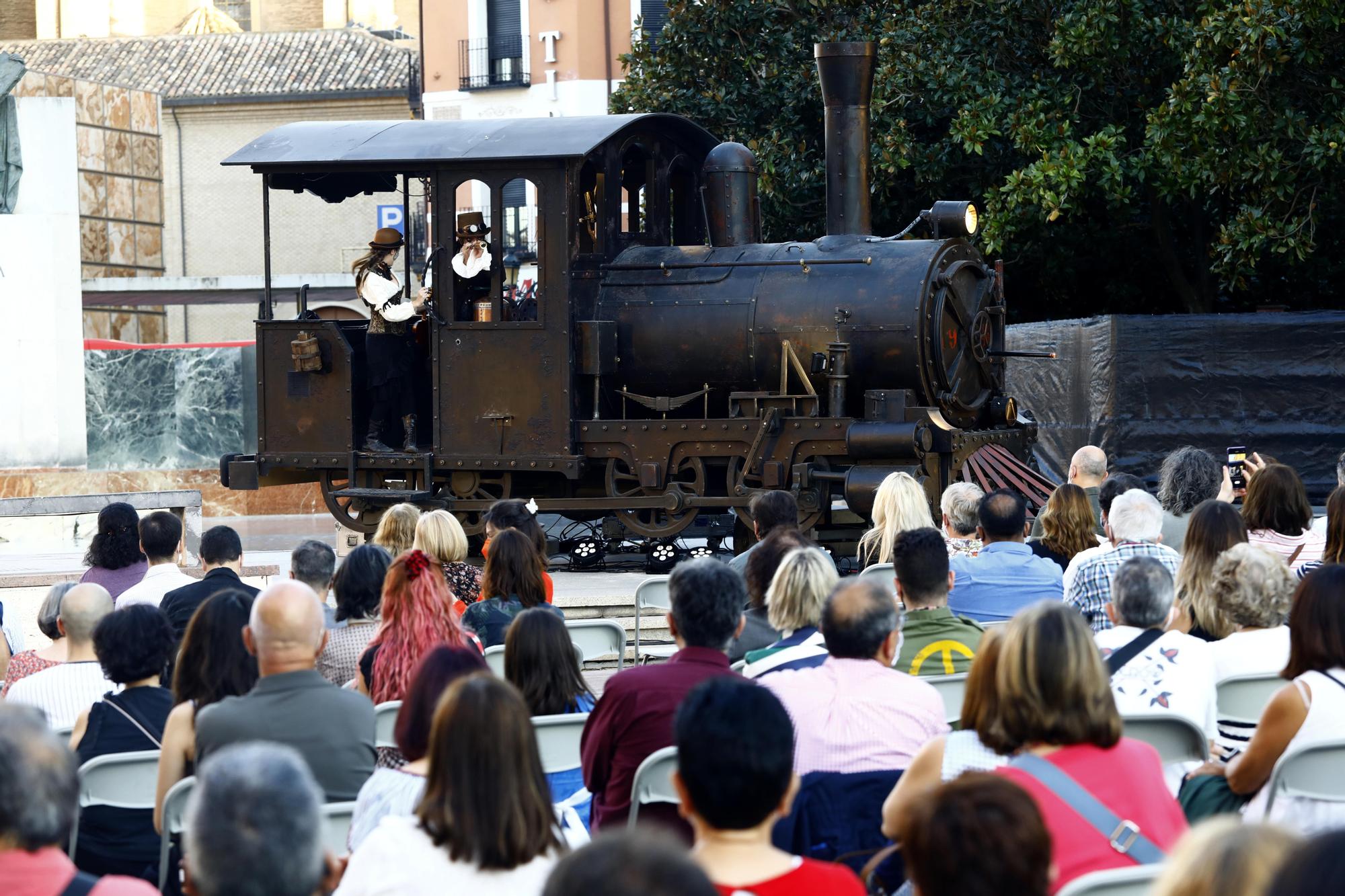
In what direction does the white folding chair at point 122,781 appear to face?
away from the camera

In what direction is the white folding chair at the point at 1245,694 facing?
away from the camera

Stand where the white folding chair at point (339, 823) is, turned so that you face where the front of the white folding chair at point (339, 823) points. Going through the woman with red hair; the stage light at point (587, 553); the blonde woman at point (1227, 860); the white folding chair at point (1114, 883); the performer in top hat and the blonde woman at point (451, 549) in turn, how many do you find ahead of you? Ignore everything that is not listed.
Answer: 4

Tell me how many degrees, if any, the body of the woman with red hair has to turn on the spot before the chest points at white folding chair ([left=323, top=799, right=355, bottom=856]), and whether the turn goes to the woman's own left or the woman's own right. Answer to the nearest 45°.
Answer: approximately 180°

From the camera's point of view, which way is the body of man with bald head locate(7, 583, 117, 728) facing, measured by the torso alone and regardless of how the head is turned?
away from the camera

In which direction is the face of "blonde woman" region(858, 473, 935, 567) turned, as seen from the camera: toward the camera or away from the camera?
away from the camera

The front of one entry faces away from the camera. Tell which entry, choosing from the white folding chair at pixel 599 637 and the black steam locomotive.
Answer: the white folding chair

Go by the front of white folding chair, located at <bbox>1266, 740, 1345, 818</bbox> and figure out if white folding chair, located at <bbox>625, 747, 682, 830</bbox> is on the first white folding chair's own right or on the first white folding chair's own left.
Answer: on the first white folding chair's own left

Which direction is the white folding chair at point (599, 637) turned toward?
away from the camera

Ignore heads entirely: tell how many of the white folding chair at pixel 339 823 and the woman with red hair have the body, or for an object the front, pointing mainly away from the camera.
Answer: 2

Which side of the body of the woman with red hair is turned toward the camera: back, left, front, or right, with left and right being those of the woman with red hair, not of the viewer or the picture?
back

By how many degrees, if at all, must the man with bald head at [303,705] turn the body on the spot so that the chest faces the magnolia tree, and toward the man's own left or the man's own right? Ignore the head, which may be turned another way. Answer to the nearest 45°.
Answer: approximately 45° to the man's own right

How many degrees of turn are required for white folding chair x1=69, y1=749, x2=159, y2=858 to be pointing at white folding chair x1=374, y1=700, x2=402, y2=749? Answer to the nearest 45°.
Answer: approximately 90° to its right

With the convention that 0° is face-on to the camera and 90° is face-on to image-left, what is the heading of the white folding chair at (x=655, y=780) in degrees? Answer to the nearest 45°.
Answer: approximately 180°
